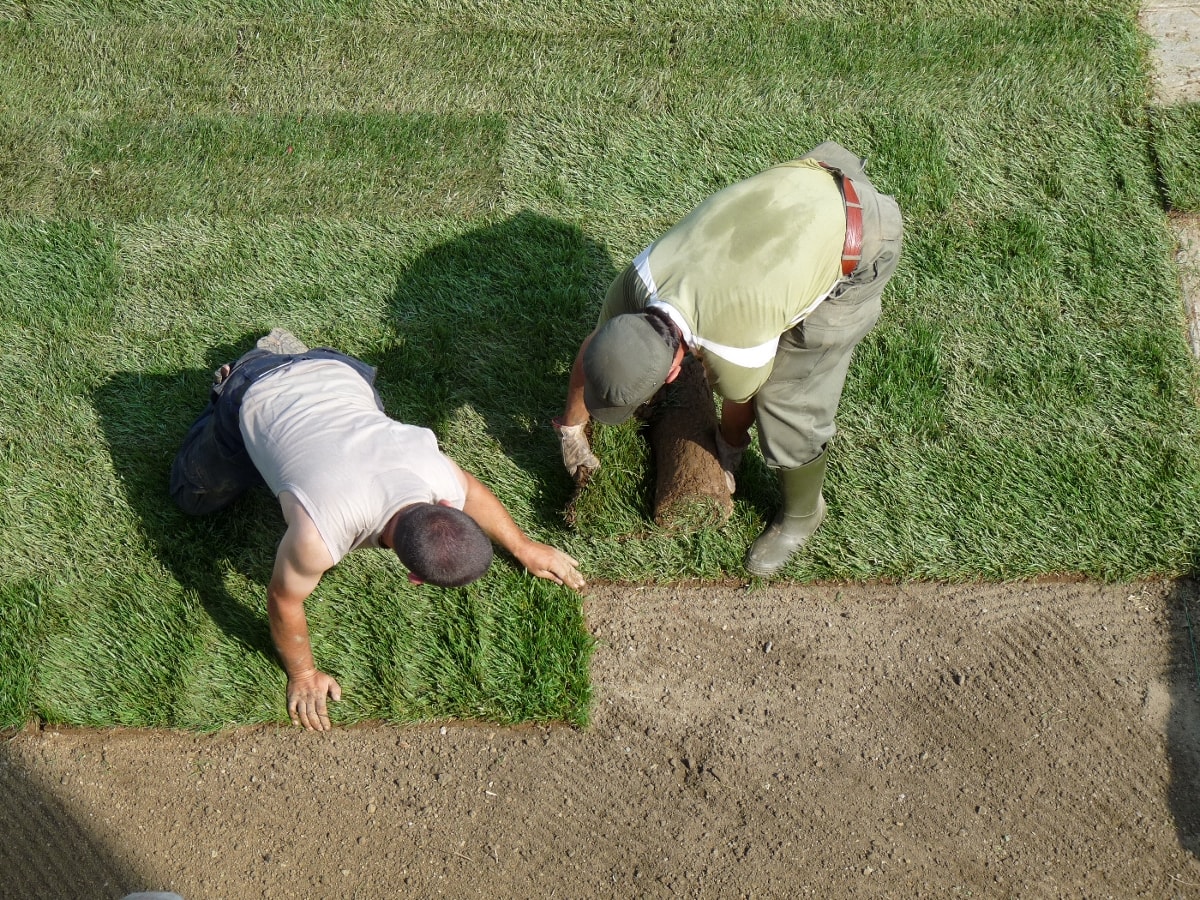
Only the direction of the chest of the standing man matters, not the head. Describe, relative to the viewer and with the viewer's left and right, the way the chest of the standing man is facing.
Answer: facing the viewer and to the left of the viewer

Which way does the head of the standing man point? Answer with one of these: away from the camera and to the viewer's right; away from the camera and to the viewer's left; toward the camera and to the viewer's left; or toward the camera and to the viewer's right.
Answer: toward the camera and to the viewer's left
